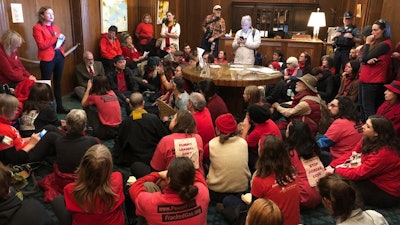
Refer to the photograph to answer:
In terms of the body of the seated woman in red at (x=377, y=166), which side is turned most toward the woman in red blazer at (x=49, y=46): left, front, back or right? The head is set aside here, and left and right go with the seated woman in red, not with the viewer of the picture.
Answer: front

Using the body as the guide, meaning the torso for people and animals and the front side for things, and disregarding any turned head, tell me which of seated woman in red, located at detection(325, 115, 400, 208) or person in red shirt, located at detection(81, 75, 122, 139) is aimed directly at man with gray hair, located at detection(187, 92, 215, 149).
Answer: the seated woman in red

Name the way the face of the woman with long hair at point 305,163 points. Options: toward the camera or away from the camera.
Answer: away from the camera

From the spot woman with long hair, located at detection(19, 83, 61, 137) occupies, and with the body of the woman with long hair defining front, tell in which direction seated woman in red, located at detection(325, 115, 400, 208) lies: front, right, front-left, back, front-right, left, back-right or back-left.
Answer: right

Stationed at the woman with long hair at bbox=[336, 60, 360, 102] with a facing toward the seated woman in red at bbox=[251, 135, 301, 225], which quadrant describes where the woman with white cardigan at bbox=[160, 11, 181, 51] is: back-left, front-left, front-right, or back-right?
back-right

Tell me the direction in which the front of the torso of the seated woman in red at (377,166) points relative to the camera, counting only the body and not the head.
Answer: to the viewer's left

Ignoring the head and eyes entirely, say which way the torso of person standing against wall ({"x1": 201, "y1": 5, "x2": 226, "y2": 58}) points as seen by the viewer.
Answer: toward the camera

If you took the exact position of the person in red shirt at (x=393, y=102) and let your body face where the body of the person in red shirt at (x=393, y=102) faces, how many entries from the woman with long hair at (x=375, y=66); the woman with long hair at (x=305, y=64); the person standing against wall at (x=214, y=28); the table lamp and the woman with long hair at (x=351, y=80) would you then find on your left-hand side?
0

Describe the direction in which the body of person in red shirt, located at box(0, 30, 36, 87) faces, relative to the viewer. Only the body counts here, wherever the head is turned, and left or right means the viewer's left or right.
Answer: facing to the right of the viewer

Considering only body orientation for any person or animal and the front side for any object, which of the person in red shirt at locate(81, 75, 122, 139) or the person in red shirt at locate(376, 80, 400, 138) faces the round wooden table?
the person in red shirt at locate(376, 80, 400, 138)

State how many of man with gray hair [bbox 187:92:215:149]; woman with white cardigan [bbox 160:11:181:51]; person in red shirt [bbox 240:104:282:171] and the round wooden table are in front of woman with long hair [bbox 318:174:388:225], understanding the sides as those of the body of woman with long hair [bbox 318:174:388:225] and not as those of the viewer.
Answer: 4

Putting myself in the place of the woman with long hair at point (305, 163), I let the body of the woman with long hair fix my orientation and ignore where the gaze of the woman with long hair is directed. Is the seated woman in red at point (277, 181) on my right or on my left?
on my left

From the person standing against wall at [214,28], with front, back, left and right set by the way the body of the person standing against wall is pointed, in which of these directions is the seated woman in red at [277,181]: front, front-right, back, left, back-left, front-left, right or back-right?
front

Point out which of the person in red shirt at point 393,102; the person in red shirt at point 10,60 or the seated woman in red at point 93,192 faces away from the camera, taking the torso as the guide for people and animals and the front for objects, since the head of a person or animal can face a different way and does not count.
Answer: the seated woman in red

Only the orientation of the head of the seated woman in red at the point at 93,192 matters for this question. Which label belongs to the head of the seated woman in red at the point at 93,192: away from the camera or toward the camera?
away from the camera

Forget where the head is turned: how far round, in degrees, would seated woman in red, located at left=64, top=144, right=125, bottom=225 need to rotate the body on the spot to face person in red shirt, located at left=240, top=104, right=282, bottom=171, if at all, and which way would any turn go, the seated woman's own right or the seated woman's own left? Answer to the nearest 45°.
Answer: approximately 45° to the seated woman's own right

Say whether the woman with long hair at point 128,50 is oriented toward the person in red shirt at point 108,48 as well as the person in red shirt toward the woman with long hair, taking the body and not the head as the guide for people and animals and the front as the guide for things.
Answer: no

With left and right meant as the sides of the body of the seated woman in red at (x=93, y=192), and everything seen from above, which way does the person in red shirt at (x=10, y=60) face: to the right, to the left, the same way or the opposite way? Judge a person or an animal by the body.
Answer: to the right

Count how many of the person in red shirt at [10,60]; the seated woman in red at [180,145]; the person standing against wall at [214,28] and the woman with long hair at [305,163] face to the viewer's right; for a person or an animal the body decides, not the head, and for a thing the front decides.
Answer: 1

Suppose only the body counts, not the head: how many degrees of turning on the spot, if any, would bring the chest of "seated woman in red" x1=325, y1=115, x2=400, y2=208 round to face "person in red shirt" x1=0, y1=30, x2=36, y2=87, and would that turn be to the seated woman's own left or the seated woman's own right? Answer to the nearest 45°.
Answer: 0° — they already face them
